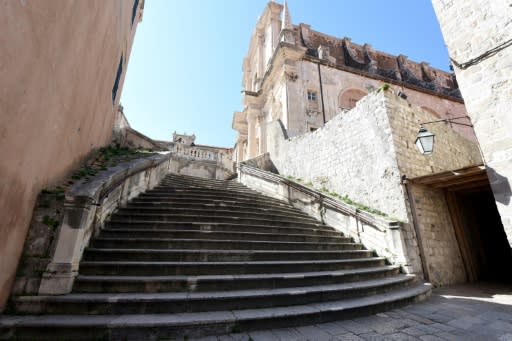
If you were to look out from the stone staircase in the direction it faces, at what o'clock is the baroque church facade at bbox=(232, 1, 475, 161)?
The baroque church facade is roughly at 7 o'clock from the stone staircase.

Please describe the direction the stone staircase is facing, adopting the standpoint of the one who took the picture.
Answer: facing the viewer
